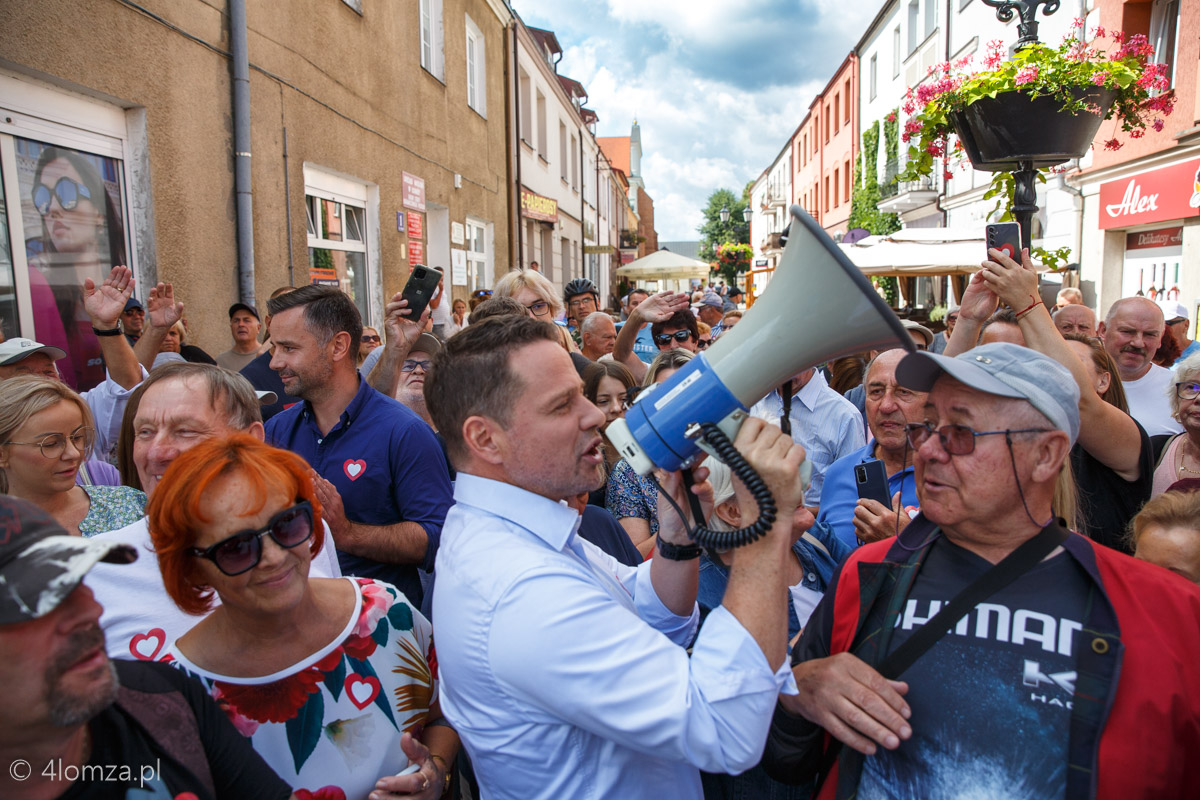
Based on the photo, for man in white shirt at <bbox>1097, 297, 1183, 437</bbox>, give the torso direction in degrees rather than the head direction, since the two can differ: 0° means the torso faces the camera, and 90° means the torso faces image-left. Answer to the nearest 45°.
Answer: approximately 0°

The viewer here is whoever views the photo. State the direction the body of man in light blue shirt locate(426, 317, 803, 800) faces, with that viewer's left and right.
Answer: facing to the right of the viewer

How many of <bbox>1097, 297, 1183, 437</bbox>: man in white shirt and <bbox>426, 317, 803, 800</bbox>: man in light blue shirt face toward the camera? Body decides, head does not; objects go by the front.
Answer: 1

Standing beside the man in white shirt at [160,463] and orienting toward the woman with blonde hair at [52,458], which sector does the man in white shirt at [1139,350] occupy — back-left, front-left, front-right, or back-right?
back-right

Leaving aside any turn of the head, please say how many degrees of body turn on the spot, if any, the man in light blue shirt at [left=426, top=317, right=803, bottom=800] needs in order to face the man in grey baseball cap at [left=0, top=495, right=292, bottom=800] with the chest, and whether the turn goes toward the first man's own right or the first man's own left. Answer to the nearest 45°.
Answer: approximately 180°

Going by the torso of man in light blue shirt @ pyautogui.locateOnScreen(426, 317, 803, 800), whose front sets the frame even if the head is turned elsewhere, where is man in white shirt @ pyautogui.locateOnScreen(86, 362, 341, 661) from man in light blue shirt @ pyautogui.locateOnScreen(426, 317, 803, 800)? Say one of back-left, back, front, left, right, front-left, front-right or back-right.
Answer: back-left

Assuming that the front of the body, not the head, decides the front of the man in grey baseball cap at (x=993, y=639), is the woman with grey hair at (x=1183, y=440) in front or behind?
behind
